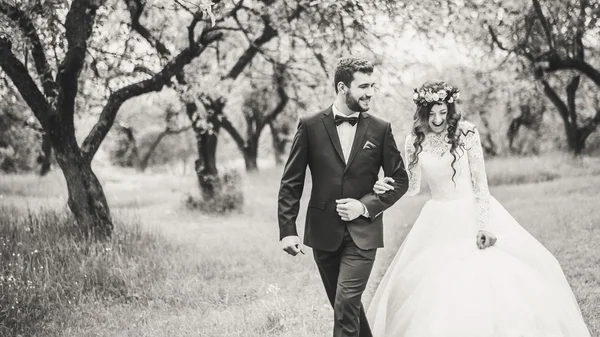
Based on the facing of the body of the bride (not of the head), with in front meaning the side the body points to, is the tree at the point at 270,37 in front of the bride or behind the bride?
behind

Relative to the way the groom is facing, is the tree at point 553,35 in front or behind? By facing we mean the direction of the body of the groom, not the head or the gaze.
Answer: behind

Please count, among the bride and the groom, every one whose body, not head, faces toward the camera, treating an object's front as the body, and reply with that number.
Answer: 2

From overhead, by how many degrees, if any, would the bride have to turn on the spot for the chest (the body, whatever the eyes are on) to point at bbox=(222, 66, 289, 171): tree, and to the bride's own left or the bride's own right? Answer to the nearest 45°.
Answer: approximately 135° to the bride's own right

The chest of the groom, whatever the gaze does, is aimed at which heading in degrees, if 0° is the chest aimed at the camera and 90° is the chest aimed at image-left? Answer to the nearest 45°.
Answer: approximately 0°

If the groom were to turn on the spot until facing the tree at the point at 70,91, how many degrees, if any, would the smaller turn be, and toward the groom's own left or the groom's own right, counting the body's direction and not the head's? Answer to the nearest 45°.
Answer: approximately 135° to the groom's own right

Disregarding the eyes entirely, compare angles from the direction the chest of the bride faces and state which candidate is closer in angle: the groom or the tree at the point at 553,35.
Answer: the groom

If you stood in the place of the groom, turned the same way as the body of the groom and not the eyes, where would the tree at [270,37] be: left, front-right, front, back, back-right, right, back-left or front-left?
back

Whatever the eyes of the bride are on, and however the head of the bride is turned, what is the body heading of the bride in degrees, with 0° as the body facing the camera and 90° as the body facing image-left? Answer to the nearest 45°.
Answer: approximately 0°

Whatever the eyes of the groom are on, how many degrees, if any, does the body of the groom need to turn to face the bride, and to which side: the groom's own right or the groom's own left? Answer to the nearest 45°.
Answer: approximately 135° to the groom's own left
